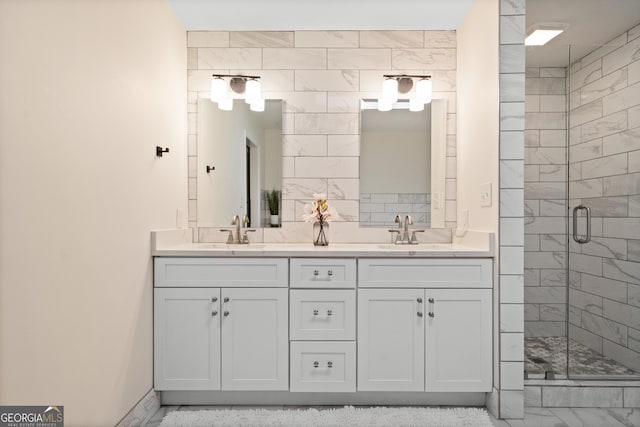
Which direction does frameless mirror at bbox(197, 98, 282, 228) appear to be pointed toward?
toward the camera

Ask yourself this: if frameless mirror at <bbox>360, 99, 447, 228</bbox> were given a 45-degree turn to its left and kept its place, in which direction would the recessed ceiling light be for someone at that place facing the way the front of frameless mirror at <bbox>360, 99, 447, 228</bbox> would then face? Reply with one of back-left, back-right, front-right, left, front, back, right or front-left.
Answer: front-left

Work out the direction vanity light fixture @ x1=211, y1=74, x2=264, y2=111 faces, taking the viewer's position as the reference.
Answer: facing the viewer

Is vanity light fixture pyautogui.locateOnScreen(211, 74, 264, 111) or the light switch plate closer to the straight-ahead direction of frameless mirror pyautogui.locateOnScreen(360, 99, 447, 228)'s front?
the light switch plate

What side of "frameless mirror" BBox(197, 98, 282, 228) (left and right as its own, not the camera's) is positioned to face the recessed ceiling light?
left

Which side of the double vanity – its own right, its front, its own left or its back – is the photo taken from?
front

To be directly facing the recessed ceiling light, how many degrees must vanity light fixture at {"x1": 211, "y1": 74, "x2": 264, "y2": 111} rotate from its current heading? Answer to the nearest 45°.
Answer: approximately 90° to its left

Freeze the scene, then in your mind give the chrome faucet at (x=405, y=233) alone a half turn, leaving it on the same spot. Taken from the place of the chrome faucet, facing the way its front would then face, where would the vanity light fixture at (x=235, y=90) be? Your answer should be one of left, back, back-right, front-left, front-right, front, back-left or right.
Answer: left

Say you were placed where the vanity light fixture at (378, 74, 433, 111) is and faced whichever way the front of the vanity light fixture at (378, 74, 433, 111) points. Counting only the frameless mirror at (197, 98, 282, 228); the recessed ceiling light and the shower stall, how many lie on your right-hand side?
1
